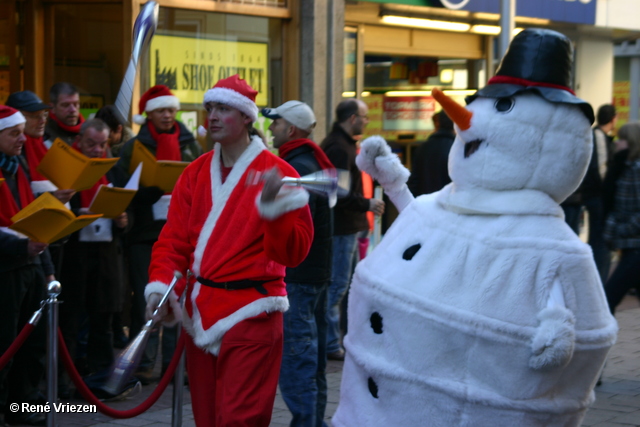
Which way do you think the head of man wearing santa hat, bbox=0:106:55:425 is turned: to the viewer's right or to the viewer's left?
to the viewer's right

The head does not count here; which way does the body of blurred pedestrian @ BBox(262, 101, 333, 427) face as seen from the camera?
to the viewer's left

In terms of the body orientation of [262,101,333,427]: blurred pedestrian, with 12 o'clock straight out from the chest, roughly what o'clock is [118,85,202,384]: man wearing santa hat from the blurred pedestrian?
The man wearing santa hat is roughly at 2 o'clock from the blurred pedestrian.

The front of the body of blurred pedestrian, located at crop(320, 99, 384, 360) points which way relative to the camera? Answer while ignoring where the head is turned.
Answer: to the viewer's right

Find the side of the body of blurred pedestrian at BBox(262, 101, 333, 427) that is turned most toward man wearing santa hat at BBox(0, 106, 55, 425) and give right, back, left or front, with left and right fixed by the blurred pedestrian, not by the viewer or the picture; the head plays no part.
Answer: front

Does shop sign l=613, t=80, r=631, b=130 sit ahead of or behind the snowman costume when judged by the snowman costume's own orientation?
behind

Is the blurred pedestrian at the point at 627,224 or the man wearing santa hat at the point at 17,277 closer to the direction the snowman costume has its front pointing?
the man wearing santa hat

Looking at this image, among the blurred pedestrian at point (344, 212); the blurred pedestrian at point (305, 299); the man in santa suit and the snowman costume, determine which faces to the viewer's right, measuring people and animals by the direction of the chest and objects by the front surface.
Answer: the blurred pedestrian at point (344, 212)
